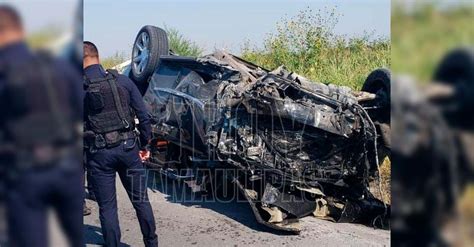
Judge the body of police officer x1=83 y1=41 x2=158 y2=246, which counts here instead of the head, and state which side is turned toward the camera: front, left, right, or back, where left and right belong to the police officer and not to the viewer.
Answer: back

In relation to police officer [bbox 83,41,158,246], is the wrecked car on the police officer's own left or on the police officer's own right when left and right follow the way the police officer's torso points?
on the police officer's own right
